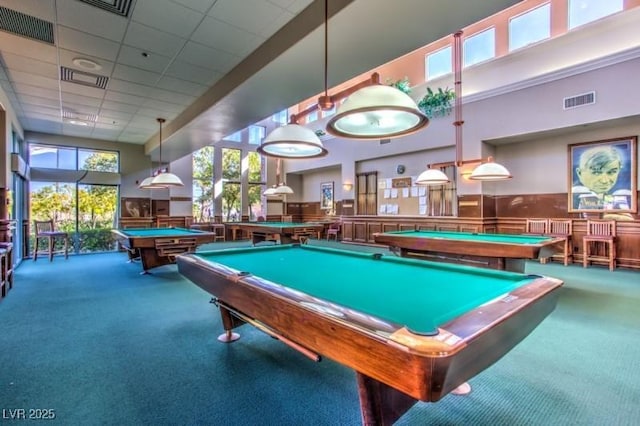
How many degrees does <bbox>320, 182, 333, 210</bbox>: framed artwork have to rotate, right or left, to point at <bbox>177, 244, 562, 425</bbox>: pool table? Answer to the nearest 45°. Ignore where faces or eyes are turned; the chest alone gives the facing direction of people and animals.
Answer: approximately 45° to its left

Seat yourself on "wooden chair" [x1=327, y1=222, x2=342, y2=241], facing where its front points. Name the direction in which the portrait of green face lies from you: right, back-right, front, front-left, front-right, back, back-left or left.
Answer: left

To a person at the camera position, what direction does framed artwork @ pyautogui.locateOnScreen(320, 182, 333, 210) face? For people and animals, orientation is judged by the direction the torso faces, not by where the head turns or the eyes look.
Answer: facing the viewer and to the left of the viewer

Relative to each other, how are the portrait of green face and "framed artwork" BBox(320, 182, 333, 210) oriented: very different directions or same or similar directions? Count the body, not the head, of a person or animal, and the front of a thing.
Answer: same or similar directions

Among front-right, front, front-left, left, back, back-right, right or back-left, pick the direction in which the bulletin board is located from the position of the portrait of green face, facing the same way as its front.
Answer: right

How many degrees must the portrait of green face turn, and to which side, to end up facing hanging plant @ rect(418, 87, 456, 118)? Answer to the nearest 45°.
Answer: approximately 90° to its right

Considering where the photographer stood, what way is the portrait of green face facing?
facing the viewer

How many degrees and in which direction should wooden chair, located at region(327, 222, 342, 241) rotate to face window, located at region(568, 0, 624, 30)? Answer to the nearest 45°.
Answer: approximately 90° to its left

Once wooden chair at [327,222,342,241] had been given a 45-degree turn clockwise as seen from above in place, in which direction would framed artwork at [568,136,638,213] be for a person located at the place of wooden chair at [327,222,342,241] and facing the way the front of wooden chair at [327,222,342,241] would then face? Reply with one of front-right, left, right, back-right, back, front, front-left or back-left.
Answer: back-left

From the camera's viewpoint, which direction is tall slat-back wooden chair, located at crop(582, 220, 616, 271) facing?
toward the camera

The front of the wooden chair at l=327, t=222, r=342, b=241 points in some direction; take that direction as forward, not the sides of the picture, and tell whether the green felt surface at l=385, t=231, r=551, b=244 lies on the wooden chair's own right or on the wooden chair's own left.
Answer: on the wooden chair's own left

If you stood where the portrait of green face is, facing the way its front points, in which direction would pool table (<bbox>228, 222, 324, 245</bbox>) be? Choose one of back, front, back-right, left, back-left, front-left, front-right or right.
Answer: front-right

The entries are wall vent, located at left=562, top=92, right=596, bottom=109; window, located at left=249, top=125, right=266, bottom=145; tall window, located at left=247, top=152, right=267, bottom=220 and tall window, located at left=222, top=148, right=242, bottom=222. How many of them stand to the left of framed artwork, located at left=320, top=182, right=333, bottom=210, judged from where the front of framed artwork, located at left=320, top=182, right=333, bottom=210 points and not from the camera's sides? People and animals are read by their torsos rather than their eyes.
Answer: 1
